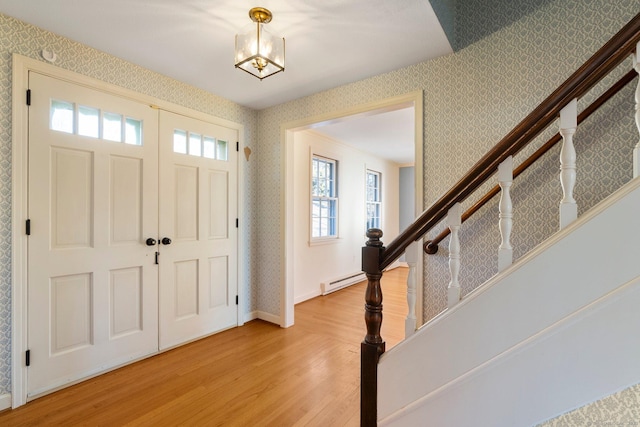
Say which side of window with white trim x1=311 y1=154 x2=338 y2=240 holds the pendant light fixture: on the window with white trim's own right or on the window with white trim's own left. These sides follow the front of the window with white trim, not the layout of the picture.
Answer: on the window with white trim's own right

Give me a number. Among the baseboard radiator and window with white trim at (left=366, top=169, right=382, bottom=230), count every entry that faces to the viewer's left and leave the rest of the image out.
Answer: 0

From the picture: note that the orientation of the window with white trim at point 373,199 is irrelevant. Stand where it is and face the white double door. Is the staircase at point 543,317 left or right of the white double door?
left

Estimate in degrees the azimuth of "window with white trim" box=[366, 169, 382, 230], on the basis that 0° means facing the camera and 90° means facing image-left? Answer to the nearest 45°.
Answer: approximately 315°

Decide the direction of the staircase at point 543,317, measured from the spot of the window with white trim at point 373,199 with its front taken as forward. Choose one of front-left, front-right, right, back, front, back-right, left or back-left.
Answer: front-right

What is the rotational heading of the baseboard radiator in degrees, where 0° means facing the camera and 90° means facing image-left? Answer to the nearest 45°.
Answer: approximately 315°

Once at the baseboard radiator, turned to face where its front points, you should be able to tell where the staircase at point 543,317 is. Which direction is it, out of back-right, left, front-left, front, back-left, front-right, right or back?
front-right

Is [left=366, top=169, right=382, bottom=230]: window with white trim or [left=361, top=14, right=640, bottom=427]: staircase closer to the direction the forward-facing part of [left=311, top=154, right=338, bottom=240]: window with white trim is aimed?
the staircase

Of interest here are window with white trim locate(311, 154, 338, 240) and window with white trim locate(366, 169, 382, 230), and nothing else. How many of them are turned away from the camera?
0
